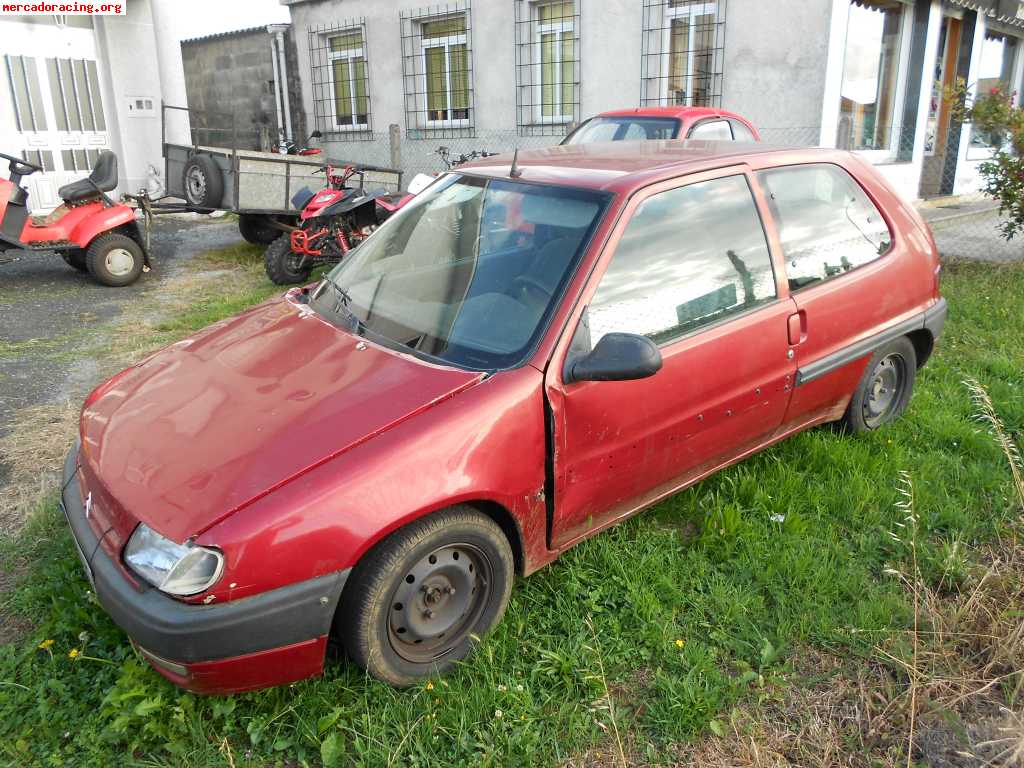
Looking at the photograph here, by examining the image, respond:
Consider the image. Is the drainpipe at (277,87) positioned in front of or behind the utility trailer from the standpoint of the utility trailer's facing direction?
behind

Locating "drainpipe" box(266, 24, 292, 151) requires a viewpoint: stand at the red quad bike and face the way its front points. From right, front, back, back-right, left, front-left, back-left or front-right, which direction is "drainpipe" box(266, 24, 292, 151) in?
back-right

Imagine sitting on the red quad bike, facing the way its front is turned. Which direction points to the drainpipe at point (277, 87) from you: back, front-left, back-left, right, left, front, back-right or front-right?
back-right

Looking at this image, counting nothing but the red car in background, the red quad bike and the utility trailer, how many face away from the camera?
0

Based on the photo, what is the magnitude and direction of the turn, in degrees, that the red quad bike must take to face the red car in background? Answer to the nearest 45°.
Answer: approximately 135° to its left

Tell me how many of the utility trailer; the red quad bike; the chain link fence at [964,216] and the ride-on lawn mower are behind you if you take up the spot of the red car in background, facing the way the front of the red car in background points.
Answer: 1

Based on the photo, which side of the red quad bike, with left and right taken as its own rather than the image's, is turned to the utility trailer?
right

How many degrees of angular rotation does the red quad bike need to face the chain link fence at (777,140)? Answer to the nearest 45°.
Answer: approximately 180°

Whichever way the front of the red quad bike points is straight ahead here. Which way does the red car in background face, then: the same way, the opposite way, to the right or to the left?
the same way

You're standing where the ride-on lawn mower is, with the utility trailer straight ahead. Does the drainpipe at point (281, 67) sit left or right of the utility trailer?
left

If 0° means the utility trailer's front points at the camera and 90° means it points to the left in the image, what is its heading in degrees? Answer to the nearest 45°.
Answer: approximately 45°

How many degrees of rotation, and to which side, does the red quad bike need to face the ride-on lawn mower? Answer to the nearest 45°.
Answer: approximately 45° to its right

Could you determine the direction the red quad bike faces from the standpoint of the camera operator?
facing the viewer and to the left of the viewer
